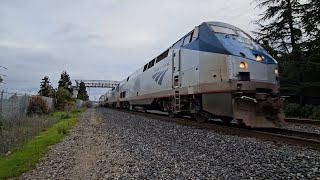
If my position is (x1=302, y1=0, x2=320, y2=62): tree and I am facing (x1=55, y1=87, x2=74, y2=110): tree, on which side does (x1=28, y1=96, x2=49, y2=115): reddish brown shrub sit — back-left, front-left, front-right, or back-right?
front-left

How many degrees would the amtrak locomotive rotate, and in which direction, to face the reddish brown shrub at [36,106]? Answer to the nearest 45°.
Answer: approximately 180°

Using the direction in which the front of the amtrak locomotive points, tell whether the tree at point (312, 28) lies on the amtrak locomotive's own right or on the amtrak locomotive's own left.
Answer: on the amtrak locomotive's own left

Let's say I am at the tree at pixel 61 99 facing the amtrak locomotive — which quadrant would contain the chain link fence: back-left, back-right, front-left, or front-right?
front-right

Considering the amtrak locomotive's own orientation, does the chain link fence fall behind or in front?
behind

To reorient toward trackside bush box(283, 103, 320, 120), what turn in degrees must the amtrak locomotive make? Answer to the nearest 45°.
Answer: approximately 90° to its left

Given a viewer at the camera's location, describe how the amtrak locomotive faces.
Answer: facing the viewer and to the right of the viewer

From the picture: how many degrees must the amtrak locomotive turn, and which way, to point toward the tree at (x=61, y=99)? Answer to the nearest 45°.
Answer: approximately 180°
